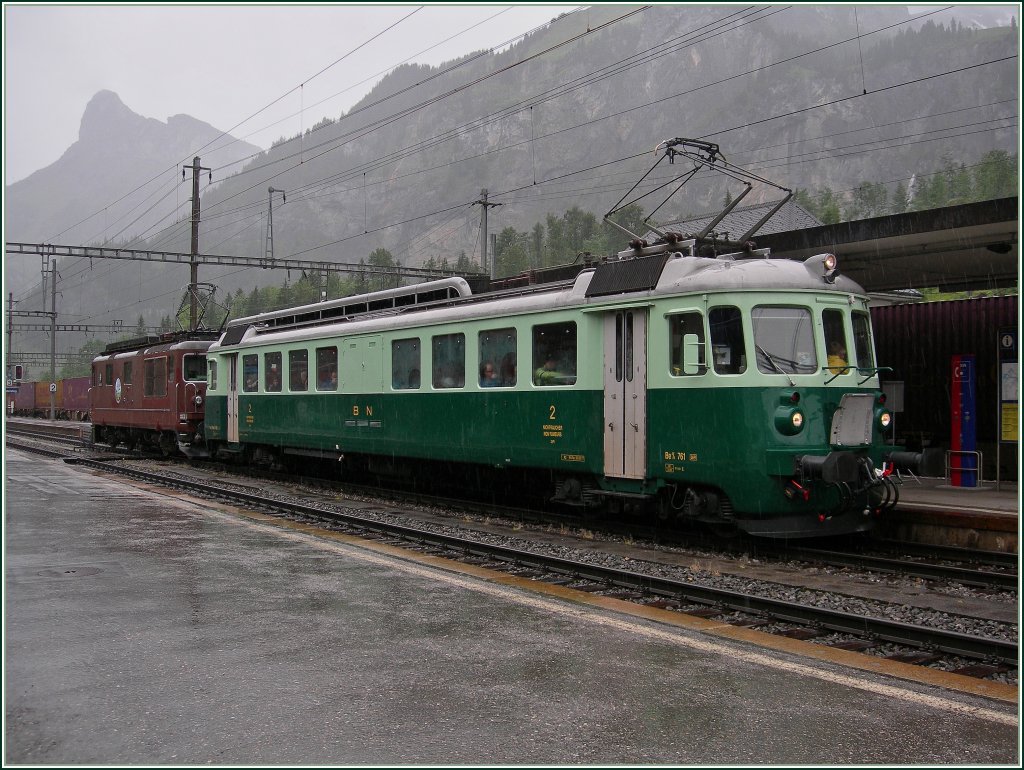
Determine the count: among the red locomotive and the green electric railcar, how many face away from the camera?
0

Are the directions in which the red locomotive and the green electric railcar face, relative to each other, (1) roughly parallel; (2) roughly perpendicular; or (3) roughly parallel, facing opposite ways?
roughly parallel

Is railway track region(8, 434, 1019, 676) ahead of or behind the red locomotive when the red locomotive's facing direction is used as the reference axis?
ahead

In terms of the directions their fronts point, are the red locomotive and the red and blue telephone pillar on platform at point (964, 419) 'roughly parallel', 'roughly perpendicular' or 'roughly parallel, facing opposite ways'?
roughly perpendicular

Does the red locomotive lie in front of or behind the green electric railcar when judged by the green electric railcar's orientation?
behind

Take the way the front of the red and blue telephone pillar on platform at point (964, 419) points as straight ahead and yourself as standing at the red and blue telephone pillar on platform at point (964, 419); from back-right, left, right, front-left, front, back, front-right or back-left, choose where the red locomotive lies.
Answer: right

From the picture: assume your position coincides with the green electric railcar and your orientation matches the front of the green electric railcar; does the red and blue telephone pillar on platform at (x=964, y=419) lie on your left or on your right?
on your left

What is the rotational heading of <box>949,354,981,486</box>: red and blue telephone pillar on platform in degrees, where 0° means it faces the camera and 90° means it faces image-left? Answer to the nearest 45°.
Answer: approximately 0°

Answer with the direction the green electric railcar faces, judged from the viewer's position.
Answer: facing the viewer and to the right of the viewer

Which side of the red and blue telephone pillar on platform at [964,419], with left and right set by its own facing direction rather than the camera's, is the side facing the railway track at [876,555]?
front

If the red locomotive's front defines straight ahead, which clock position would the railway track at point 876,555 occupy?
The railway track is roughly at 1 o'clock from the red locomotive.

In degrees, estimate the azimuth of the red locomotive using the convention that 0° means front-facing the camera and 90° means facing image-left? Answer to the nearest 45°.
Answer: approximately 315°

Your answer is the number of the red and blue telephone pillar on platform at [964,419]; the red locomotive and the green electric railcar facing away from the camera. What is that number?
0
